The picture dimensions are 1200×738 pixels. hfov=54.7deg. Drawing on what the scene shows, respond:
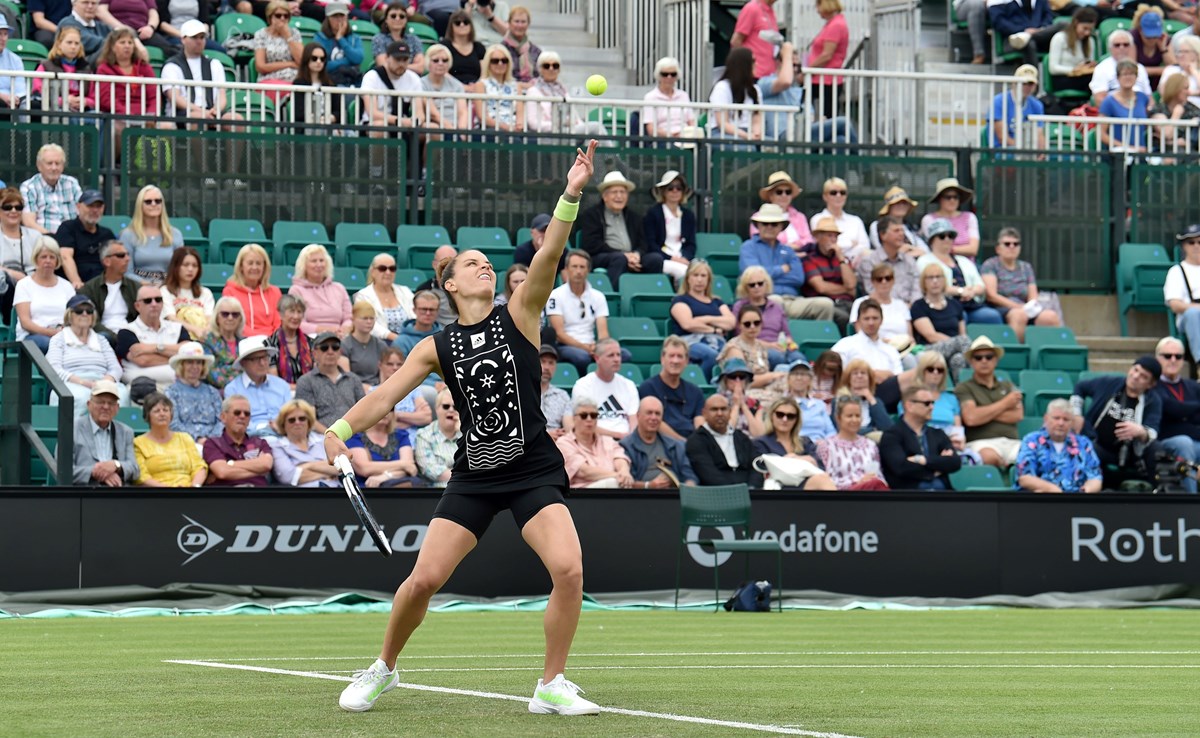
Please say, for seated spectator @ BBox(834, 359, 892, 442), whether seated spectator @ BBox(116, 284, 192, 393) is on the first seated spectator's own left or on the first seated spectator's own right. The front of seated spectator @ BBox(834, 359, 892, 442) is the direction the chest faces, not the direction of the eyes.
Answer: on the first seated spectator's own right

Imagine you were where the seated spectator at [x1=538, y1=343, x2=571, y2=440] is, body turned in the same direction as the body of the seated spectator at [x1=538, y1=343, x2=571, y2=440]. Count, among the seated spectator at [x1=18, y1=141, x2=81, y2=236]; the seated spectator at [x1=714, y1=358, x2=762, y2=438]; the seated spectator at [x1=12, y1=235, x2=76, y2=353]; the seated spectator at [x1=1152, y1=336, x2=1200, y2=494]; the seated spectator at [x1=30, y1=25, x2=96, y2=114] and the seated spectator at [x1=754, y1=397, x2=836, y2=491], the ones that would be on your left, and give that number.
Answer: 3

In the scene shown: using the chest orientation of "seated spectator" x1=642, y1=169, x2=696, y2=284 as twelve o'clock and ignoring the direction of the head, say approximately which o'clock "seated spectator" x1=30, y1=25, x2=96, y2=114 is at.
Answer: "seated spectator" x1=30, y1=25, x2=96, y2=114 is roughly at 3 o'clock from "seated spectator" x1=642, y1=169, x2=696, y2=284.

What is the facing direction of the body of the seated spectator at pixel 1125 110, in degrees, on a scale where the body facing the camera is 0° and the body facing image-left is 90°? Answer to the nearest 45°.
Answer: approximately 0°

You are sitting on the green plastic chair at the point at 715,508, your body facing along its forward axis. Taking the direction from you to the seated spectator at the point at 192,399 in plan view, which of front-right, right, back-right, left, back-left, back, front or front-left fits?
back-right
